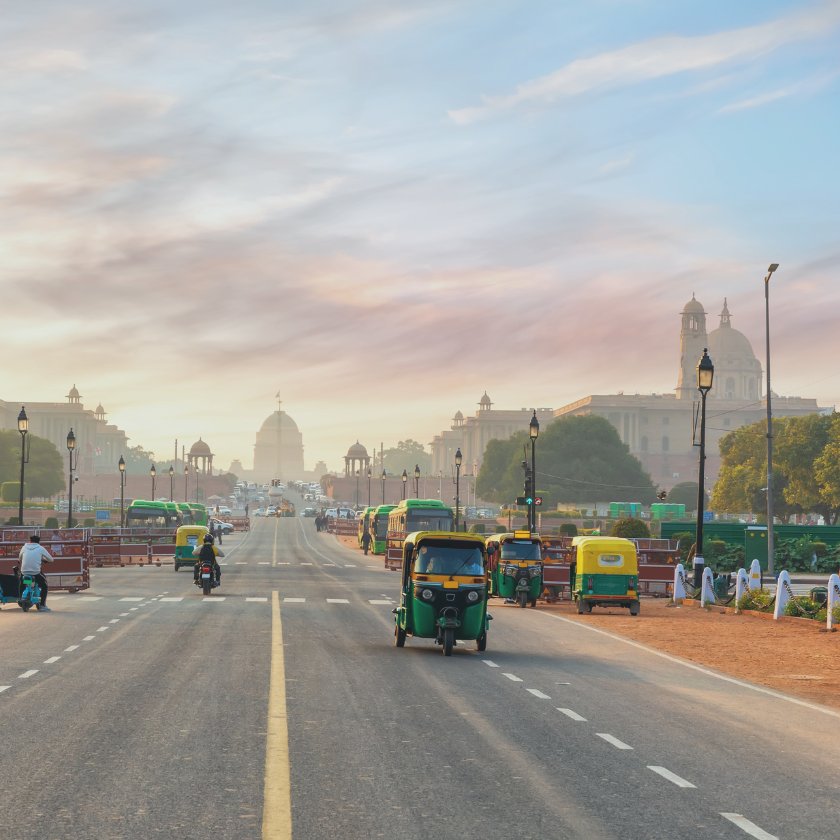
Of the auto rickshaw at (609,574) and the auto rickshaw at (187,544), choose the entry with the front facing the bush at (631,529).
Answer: the auto rickshaw at (609,574)

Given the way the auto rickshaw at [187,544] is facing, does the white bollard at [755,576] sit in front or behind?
behind

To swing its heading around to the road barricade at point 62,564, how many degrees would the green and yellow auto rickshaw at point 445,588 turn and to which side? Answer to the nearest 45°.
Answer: approximately 135° to its right

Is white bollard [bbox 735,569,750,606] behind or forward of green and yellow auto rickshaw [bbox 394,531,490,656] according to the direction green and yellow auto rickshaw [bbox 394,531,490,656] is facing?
behind

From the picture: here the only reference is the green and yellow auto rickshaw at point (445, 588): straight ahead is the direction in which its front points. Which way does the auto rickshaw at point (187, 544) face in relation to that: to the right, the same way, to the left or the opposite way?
the opposite way

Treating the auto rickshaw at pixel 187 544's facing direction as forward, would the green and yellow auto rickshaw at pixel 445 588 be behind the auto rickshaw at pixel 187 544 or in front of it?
behind

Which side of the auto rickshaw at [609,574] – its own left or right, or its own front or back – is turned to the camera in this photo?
back

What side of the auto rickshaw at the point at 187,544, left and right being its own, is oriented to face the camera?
back

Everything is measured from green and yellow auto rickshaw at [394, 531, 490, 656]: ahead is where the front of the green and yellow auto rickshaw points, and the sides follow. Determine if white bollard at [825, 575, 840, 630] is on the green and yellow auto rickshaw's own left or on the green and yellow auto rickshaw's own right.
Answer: on the green and yellow auto rickshaw's own left

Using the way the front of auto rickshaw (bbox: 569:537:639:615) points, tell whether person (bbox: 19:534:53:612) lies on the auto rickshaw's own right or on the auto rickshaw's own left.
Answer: on the auto rickshaw's own left

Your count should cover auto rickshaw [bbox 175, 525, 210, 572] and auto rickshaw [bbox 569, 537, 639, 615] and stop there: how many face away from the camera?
2
